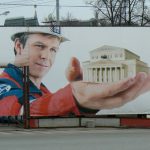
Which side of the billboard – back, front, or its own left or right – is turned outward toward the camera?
front
